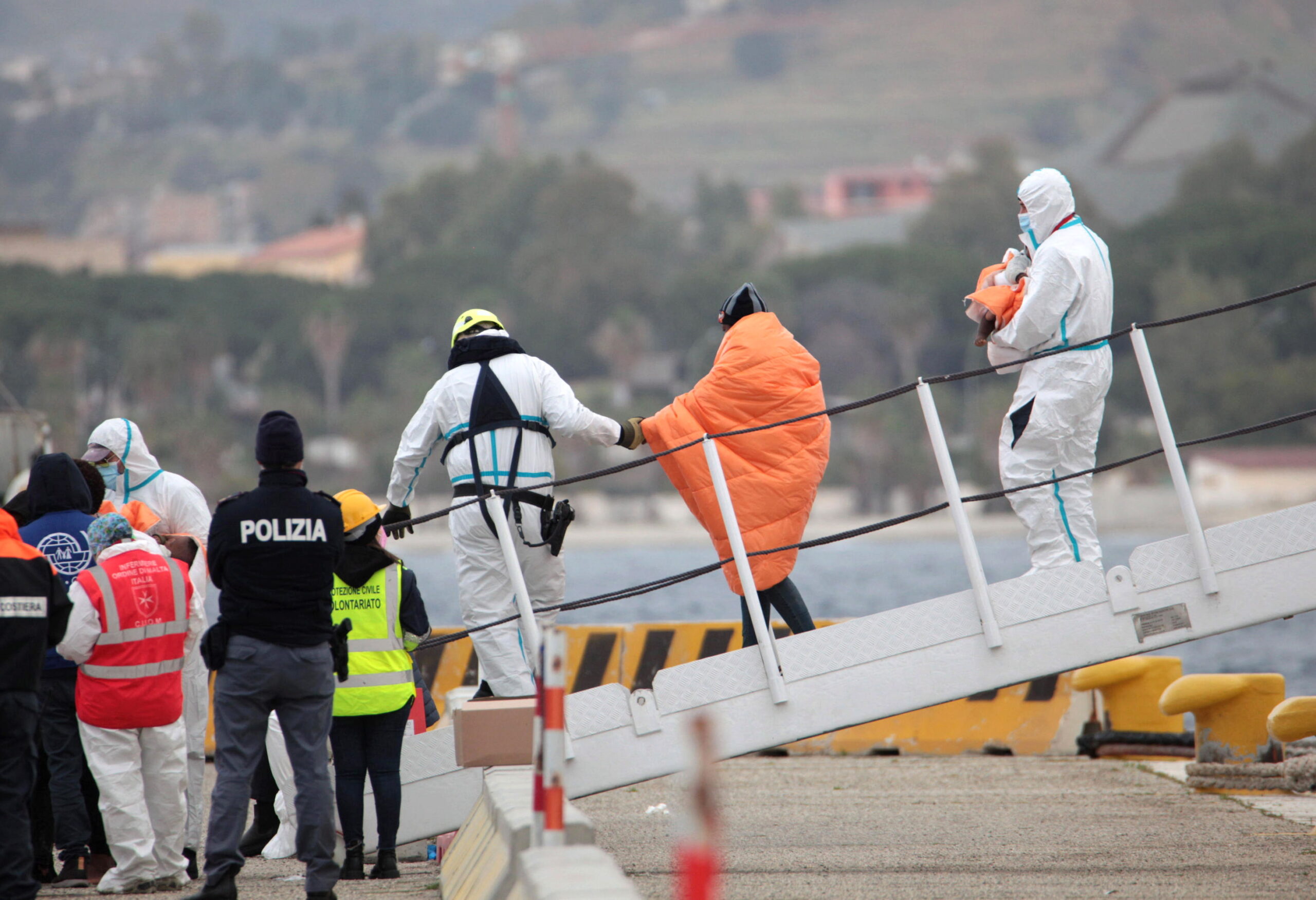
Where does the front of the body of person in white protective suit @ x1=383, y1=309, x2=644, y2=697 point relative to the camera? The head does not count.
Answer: away from the camera

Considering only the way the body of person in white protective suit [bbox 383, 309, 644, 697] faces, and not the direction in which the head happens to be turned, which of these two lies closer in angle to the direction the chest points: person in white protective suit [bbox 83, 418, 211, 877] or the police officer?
the person in white protective suit

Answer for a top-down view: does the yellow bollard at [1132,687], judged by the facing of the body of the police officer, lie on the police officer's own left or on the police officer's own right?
on the police officer's own right

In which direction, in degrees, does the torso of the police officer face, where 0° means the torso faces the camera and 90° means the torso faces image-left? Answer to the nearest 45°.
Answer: approximately 180°

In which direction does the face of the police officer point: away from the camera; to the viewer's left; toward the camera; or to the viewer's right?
away from the camera

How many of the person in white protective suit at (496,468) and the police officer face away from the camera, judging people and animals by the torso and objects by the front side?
2

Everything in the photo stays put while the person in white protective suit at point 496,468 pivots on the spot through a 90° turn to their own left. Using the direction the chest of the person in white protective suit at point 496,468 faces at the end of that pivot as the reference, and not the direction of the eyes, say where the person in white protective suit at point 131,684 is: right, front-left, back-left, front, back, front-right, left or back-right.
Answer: front

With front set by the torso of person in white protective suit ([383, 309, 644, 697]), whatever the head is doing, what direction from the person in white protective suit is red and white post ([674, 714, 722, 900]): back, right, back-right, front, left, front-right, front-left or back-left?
back

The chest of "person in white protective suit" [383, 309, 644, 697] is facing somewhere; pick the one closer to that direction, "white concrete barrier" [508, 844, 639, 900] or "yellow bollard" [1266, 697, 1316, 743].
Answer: the yellow bollard

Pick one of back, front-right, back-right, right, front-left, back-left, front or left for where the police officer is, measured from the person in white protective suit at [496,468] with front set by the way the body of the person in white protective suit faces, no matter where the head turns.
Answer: back-left

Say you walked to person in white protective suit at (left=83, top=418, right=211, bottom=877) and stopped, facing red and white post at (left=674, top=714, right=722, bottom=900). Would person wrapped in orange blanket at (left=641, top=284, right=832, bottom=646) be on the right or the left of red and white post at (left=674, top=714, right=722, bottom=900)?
left
